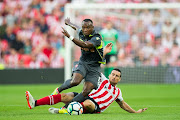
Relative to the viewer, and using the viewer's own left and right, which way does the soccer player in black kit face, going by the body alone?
facing the viewer and to the left of the viewer
